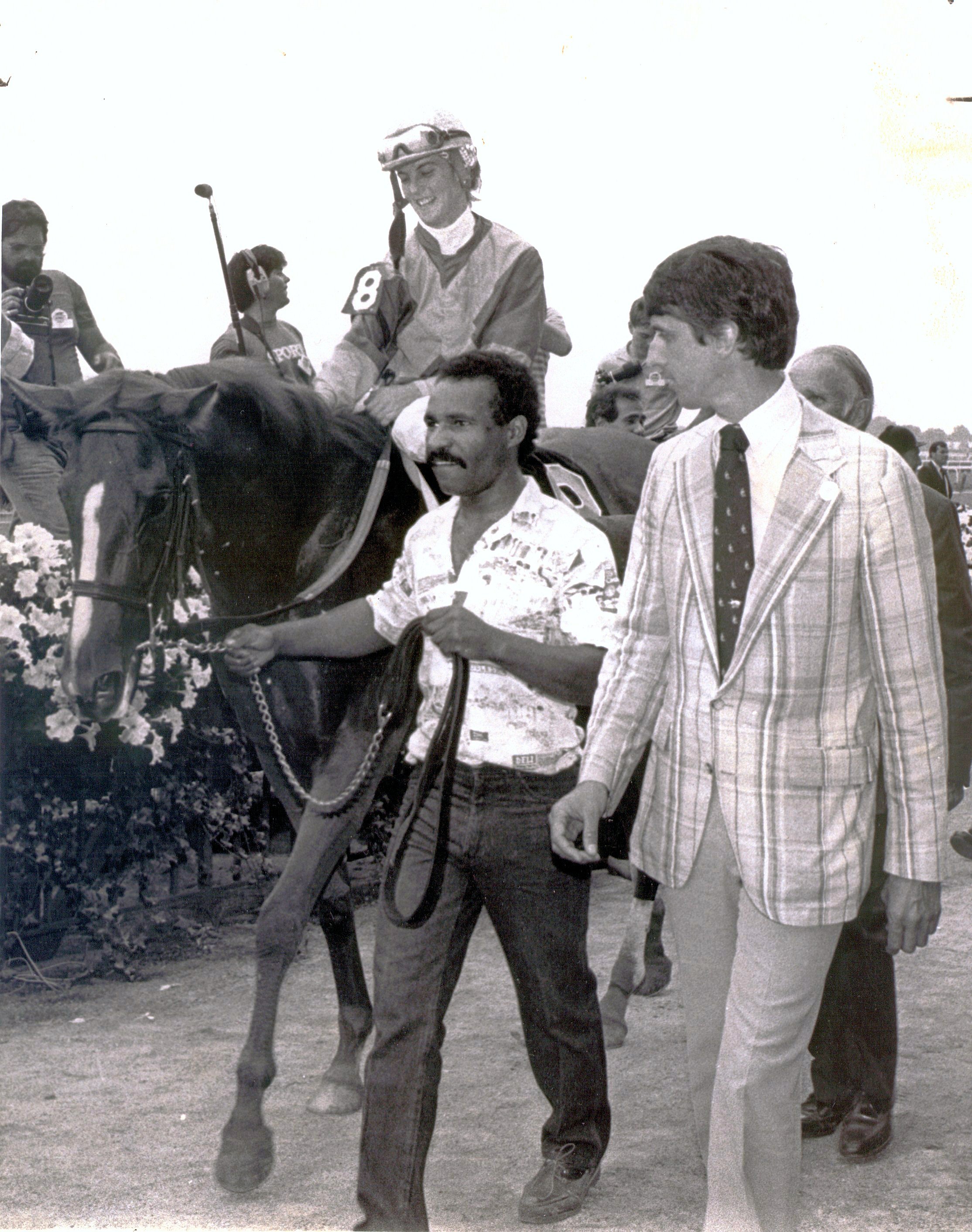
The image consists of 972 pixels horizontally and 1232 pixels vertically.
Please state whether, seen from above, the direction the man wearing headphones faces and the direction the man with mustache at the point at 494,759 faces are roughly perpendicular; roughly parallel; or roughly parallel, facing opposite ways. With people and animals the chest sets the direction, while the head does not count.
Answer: roughly perpendicular

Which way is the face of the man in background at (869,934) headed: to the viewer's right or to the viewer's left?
to the viewer's left

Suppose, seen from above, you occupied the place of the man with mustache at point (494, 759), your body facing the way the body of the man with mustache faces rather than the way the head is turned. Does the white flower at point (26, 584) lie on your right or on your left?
on your right

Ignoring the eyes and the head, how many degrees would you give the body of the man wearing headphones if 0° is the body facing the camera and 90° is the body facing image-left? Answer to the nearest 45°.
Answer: approximately 315°

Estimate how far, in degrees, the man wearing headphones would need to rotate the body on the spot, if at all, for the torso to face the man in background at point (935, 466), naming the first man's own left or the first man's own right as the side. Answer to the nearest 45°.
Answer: approximately 45° to the first man's own left

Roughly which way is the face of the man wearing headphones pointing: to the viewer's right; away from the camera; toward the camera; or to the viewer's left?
to the viewer's right

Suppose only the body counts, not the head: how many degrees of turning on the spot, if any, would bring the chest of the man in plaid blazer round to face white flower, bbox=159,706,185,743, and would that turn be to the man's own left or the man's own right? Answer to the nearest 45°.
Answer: approximately 90° to the man's own right

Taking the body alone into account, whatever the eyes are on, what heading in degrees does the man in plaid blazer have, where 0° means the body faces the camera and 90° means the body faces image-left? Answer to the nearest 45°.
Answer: approximately 45°
